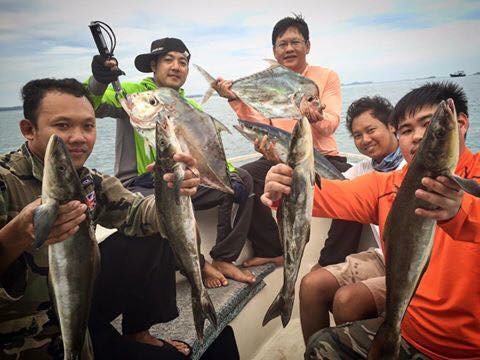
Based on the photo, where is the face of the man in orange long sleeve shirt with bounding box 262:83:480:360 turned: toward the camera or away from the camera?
toward the camera

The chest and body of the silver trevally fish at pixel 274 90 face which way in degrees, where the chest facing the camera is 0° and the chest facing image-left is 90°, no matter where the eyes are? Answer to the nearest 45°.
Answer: approximately 270°

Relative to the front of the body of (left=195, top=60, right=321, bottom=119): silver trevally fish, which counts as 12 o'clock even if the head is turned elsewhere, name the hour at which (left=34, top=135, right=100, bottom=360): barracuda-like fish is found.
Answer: The barracuda-like fish is roughly at 4 o'clock from the silver trevally fish.

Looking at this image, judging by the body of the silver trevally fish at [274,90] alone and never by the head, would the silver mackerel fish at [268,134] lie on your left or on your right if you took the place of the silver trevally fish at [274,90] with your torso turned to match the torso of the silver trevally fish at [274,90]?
on your right

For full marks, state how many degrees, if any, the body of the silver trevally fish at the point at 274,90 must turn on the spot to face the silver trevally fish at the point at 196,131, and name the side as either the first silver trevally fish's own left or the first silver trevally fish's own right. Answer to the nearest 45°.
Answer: approximately 135° to the first silver trevally fish's own right

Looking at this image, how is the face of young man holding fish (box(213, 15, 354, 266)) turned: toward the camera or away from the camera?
toward the camera

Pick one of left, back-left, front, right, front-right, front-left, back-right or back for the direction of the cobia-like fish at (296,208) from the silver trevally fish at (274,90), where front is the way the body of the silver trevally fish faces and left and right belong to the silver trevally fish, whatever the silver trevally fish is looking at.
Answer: right

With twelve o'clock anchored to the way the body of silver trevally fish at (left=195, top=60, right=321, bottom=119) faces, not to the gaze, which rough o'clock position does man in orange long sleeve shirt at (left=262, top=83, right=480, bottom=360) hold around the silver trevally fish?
The man in orange long sleeve shirt is roughly at 2 o'clock from the silver trevally fish.

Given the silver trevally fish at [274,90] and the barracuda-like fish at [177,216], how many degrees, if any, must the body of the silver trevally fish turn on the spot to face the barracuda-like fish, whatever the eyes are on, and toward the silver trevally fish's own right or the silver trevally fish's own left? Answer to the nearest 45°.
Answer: approximately 90° to the silver trevally fish's own right
